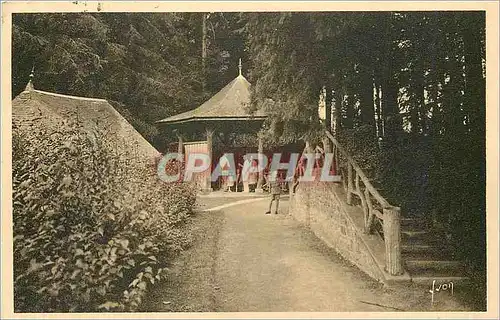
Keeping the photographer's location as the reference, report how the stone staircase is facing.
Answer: facing the viewer

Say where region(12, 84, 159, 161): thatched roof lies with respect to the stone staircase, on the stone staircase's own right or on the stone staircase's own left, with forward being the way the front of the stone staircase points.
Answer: on the stone staircase's own right

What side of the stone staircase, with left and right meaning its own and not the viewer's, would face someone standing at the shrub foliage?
right

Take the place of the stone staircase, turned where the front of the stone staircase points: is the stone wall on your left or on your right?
on your right

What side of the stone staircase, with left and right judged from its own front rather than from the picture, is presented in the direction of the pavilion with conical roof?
back
